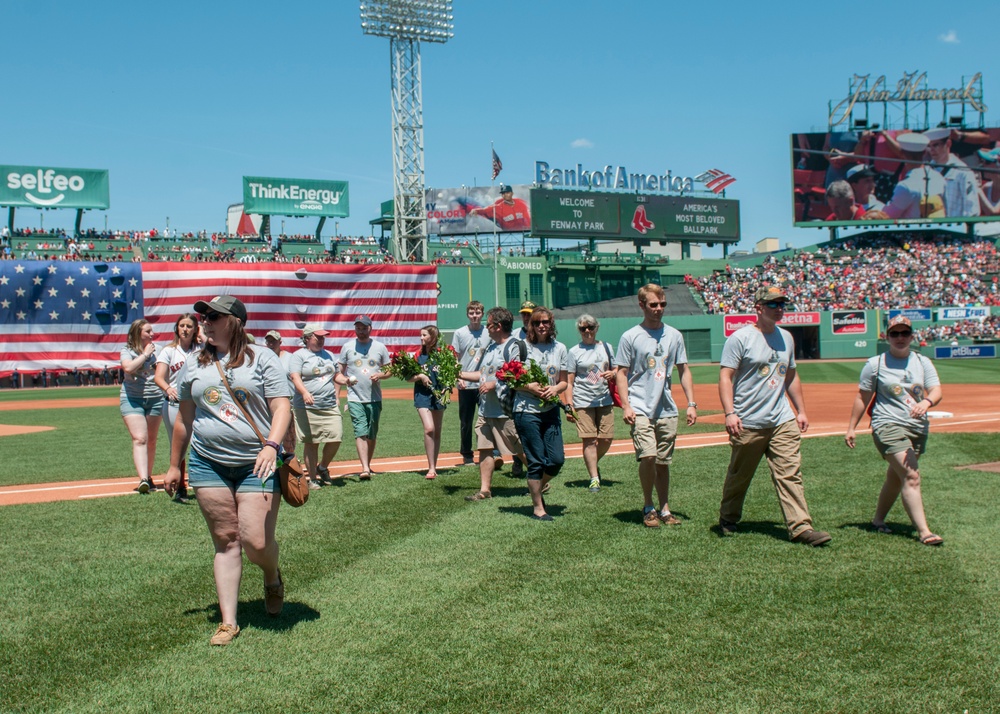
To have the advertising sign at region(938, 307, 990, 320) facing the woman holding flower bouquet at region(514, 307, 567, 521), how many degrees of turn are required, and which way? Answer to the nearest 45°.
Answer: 0° — it already faces them

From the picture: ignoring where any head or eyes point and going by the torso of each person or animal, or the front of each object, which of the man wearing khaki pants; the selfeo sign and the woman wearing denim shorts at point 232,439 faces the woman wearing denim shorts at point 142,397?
the selfeo sign

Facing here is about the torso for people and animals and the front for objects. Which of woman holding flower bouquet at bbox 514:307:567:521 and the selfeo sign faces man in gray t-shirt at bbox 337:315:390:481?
the selfeo sign

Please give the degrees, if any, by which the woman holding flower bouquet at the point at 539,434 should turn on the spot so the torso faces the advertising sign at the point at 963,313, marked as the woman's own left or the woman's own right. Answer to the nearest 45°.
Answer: approximately 135° to the woman's own left

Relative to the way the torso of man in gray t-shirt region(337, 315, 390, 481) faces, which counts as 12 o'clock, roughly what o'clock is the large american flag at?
The large american flag is roughly at 5 o'clock from the man in gray t-shirt.

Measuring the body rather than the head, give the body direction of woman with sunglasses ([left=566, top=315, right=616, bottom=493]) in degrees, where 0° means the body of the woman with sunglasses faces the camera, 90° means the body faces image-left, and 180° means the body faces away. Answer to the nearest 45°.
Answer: approximately 0°

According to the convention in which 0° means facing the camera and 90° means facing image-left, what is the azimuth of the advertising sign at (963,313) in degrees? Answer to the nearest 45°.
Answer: approximately 0°

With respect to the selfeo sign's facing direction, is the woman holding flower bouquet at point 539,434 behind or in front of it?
in front

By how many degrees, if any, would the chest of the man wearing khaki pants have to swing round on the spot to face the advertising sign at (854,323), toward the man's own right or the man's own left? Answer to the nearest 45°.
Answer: approximately 135° to the man's own left

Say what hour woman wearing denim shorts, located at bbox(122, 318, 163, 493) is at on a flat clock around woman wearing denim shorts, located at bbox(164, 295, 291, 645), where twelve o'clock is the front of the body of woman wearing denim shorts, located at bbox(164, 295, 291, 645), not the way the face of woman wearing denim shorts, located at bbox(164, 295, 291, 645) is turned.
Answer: woman wearing denim shorts, located at bbox(122, 318, 163, 493) is roughly at 4 o'clock from woman wearing denim shorts, located at bbox(164, 295, 291, 645).
